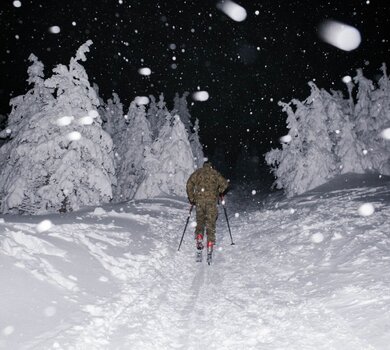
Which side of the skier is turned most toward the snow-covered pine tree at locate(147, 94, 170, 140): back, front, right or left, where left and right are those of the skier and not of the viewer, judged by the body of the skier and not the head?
front

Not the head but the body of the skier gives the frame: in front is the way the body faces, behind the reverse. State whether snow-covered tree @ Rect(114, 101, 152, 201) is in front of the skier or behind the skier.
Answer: in front

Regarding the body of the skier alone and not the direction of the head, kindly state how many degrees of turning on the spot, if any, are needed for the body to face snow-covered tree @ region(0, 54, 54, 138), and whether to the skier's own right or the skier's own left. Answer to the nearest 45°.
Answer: approximately 45° to the skier's own left

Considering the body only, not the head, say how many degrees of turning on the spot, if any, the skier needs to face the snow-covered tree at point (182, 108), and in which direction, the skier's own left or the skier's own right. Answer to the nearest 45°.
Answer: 0° — they already face it

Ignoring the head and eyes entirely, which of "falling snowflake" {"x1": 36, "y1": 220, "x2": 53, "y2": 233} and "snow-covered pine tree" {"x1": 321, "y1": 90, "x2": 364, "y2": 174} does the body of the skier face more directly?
the snow-covered pine tree

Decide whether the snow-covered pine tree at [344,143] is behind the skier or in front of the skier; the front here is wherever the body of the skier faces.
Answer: in front

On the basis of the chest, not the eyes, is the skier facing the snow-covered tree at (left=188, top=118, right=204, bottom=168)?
yes

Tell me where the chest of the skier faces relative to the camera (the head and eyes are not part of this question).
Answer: away from the camera

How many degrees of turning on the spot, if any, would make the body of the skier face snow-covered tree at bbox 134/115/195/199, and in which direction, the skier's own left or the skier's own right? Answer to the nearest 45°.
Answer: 0° — they already face it

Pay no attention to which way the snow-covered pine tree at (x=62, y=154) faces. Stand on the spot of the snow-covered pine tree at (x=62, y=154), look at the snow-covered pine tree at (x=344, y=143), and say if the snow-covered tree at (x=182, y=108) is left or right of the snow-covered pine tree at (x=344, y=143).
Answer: left
